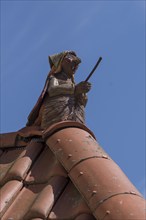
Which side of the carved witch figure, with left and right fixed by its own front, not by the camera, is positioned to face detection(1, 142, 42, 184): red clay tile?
right

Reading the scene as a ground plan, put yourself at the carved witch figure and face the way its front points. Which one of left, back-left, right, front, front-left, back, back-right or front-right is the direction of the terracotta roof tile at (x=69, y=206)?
front-right

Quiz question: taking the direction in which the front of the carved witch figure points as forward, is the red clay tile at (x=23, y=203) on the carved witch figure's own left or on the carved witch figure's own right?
on the carved witch figure's own right

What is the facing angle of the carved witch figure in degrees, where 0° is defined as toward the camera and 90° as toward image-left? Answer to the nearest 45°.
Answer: approximately 315°

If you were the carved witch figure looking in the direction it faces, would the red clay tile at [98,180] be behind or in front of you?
in front

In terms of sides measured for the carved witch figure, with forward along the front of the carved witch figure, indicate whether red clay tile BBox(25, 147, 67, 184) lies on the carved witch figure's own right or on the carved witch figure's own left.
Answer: on the carved witch figure's own right

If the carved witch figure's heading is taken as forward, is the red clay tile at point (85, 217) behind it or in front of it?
in front

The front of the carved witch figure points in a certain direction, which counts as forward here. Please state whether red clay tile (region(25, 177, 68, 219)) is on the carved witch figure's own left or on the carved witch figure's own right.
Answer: on the carved witch figure's own right
